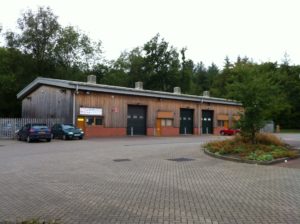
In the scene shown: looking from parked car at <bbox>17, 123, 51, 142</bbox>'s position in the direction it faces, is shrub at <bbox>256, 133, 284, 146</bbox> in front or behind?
behind

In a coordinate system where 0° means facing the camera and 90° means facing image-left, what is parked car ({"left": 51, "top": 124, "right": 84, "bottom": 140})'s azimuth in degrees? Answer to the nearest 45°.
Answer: approximately 315°

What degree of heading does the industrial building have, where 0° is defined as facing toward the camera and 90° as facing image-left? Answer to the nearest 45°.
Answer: approximately 315°

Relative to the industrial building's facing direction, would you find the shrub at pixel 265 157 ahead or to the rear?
ahead

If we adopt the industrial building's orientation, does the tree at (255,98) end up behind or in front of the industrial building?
in front

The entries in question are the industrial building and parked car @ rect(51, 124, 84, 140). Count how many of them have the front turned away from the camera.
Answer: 0

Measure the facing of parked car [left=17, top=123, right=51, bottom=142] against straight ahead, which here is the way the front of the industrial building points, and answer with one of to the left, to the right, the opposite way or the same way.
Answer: the opposite way

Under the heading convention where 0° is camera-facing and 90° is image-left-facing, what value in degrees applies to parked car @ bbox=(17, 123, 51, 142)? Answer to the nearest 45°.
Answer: approximately 135°

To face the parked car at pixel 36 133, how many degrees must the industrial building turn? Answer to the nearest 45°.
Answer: approximately 90° to its right

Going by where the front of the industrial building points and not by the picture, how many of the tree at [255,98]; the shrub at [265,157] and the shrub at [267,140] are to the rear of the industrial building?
0
